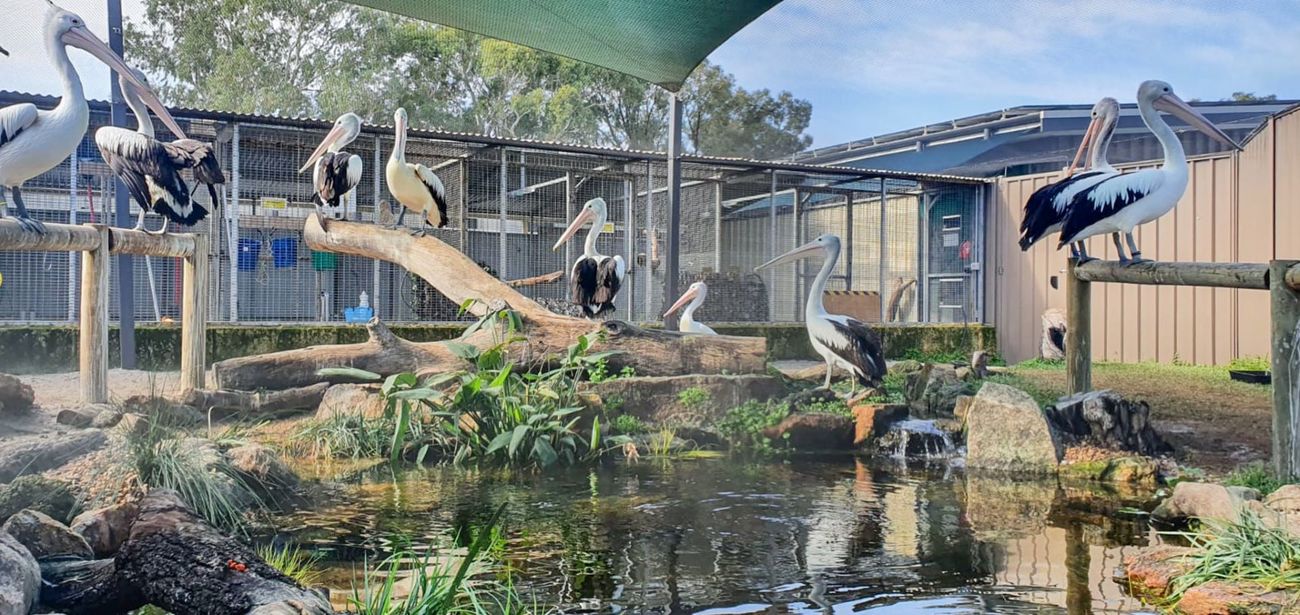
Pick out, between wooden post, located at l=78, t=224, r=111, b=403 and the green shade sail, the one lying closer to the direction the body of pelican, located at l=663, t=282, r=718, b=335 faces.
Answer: the wooden post

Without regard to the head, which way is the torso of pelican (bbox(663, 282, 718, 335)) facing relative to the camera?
to the viewer's left

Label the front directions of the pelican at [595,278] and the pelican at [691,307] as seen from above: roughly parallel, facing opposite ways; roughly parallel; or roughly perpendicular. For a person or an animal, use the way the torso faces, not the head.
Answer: roughly perpendicular

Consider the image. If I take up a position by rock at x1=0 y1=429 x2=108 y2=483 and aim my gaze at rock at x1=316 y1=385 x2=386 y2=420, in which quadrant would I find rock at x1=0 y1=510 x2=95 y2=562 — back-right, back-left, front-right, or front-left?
back-right

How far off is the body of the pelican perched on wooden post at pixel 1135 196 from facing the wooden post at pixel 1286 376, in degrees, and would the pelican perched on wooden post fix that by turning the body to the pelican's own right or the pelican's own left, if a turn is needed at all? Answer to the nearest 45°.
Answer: approximately 90° to the pelican's own right

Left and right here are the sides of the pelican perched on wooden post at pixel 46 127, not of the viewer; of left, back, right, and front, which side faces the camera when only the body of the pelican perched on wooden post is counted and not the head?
right

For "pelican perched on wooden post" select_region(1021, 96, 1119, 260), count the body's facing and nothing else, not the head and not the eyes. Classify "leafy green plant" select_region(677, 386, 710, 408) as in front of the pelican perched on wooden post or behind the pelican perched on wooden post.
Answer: behind
